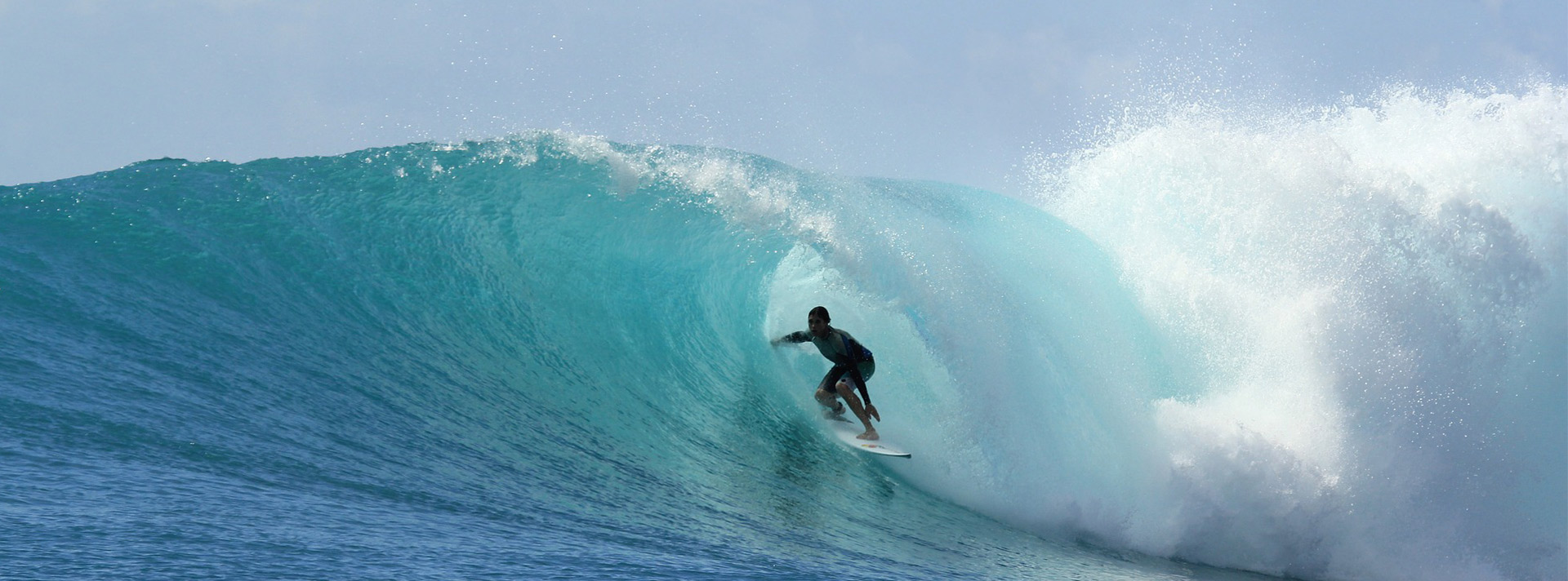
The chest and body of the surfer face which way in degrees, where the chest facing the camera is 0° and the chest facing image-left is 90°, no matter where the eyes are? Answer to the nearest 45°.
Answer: approximately 45°
